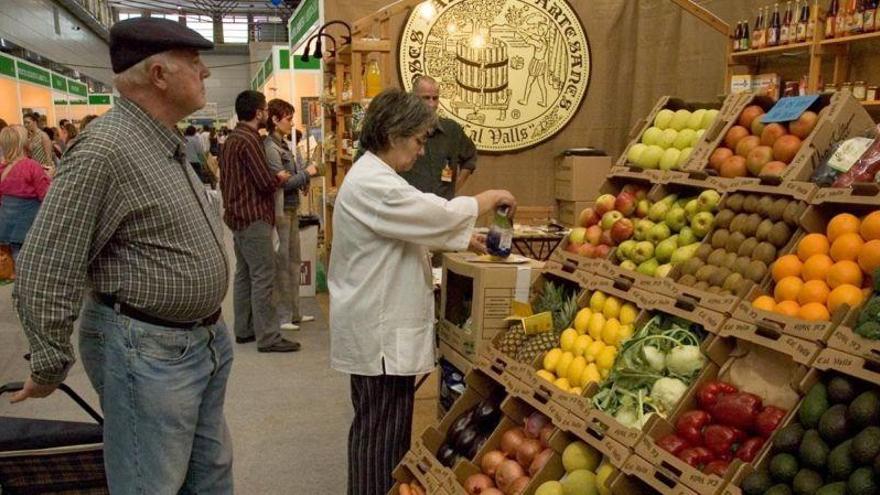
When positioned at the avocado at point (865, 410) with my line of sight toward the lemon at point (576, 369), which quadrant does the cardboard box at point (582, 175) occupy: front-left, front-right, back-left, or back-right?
front-right

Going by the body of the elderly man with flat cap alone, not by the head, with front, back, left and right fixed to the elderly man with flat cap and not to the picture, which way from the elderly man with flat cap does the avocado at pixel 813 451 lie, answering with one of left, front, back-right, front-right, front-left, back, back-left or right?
front-right

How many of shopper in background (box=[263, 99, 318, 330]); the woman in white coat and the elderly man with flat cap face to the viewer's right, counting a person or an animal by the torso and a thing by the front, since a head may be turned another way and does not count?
3

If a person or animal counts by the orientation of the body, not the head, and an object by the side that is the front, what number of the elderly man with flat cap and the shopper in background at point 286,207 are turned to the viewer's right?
2

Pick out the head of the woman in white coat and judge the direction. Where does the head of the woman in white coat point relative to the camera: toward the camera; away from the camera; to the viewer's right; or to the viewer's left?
to the viewer's right

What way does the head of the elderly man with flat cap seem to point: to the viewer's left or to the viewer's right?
to the viewer's right

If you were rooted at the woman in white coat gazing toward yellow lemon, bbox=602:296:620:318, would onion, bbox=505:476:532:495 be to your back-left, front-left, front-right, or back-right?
front-right

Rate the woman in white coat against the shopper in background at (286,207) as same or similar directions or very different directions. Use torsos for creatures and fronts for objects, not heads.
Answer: same or similar directions

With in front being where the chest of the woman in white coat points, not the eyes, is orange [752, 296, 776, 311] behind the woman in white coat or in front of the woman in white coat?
in front

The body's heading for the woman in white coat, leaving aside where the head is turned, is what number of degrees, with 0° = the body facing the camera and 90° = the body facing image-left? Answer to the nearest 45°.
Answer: approximately 270°

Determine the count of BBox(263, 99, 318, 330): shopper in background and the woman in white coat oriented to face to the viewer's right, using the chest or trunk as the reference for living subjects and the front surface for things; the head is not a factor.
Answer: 2

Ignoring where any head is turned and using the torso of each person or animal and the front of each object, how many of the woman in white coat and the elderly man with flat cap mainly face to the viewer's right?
2

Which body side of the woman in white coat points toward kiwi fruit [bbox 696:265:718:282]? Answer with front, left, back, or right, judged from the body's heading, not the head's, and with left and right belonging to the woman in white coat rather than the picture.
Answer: front

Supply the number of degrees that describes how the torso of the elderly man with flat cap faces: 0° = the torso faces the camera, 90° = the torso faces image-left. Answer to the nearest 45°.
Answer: approximately 270°

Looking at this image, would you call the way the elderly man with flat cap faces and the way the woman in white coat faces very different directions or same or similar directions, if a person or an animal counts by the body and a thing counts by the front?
same or similar directions

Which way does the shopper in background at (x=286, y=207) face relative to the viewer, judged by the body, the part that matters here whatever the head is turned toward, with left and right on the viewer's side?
facing to the right of the viewer
